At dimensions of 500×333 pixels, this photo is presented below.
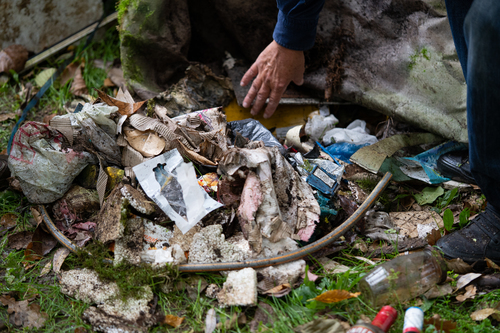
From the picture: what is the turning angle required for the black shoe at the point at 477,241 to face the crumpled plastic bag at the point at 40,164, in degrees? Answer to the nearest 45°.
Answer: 0° — it already faces it

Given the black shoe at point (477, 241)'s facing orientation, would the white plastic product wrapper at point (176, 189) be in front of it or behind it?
in front

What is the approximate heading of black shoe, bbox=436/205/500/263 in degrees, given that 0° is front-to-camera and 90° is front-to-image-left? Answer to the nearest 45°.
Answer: approximately 90°

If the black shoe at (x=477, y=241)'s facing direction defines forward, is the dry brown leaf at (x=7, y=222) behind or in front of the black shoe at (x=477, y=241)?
in front
